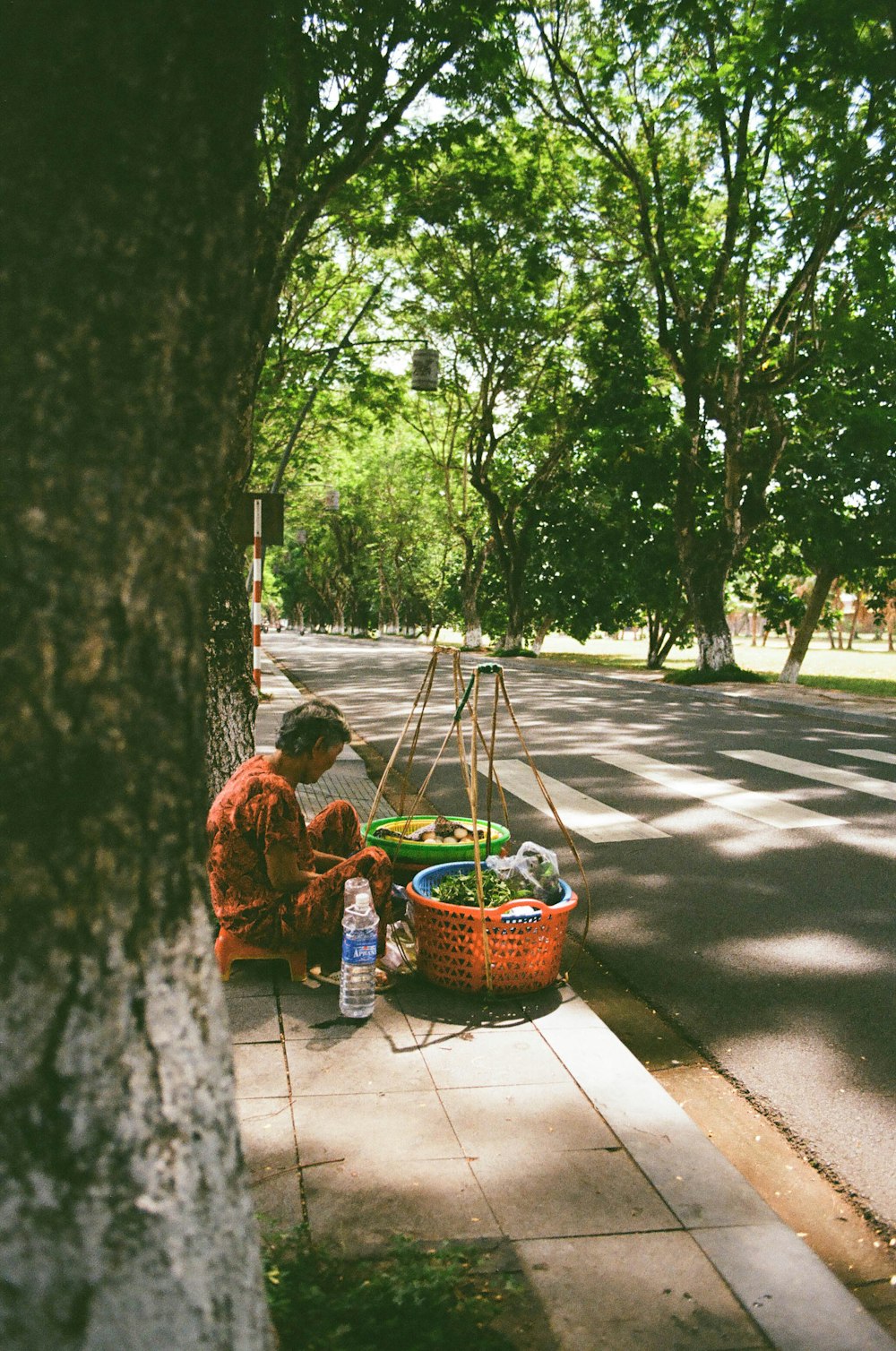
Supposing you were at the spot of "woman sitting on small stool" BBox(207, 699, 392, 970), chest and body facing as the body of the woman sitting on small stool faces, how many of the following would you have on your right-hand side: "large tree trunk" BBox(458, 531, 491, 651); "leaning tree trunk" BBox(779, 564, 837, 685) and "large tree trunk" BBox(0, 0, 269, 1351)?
1

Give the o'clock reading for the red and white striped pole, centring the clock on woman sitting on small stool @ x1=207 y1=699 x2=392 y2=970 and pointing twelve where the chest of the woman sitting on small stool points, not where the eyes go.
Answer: The red and white striped pole is roughly at 9 o'clock from the woman sitting on small stool.

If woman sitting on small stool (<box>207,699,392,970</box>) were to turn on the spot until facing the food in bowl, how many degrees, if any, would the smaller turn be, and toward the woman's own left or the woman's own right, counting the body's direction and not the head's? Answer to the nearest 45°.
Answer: approximately 45° to the woman's own left

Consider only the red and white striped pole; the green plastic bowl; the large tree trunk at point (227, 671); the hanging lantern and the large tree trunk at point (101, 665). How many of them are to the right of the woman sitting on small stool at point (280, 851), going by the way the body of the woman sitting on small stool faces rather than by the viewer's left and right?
1

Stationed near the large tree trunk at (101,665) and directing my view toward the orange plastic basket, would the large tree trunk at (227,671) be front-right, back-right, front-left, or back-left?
front-left

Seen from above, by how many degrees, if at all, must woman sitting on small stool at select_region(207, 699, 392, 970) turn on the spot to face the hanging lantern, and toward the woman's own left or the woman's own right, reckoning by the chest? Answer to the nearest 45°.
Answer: approximately 90° to the woman's own left

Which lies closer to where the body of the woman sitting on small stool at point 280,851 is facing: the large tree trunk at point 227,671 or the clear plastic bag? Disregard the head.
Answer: the clear plastic bag

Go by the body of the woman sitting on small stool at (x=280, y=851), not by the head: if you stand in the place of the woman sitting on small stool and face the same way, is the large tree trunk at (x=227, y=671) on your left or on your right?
on your left

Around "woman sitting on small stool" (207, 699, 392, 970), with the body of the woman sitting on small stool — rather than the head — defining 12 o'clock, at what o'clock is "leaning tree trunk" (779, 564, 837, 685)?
The leaning tree trunk is roughly at 10 o'clock from the woman sitting on small stool.

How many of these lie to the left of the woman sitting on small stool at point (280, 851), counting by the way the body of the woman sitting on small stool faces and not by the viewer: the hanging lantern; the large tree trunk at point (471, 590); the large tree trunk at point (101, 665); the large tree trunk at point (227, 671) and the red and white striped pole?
4

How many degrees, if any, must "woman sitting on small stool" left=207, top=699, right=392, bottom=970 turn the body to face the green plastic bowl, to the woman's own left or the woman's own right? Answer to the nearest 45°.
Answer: approximately 45° to the woman's own left

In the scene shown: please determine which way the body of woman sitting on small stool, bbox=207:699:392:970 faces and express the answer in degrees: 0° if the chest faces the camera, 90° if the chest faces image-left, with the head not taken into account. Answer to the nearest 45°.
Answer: approximately 270°

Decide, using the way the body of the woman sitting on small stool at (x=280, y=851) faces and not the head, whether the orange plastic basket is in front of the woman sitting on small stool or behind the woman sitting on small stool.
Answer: in front

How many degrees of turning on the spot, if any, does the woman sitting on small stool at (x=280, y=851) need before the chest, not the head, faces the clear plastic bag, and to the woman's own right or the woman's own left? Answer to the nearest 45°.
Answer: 0° — they already face it

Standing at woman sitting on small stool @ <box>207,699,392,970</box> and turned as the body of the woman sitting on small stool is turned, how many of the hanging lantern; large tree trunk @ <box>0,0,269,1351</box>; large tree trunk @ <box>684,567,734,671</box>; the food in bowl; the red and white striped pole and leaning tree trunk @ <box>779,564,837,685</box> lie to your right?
1
